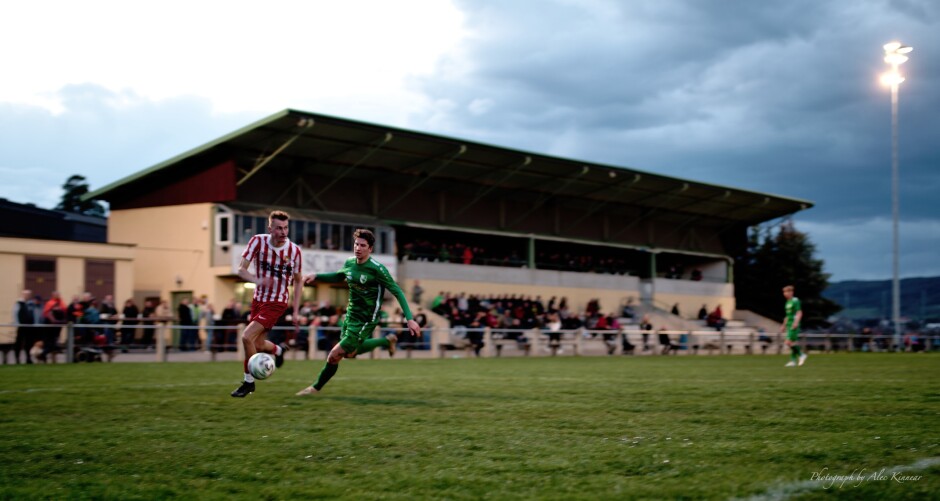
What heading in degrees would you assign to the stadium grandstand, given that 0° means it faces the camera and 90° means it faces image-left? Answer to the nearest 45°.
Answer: approximately 315°

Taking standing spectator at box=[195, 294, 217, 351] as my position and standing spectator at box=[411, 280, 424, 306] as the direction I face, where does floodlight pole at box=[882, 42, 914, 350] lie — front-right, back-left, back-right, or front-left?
front-right

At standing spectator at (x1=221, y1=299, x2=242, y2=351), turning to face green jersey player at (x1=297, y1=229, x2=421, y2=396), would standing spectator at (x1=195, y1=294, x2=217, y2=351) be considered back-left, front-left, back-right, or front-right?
back-right

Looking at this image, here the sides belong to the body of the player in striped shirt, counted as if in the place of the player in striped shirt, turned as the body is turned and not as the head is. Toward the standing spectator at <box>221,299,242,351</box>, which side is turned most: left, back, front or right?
back

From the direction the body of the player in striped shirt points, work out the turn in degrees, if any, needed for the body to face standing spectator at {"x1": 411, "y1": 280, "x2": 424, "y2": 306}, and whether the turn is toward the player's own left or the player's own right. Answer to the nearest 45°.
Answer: approximately 180°

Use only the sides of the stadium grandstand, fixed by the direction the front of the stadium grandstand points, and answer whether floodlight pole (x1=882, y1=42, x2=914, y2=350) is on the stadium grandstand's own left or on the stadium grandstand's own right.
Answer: on the stadium grandstand's own left

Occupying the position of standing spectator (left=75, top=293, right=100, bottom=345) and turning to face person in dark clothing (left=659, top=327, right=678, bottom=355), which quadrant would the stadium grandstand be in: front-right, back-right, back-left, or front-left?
front-left

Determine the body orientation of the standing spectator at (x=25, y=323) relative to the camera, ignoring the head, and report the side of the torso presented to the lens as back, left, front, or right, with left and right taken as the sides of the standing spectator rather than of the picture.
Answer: front
